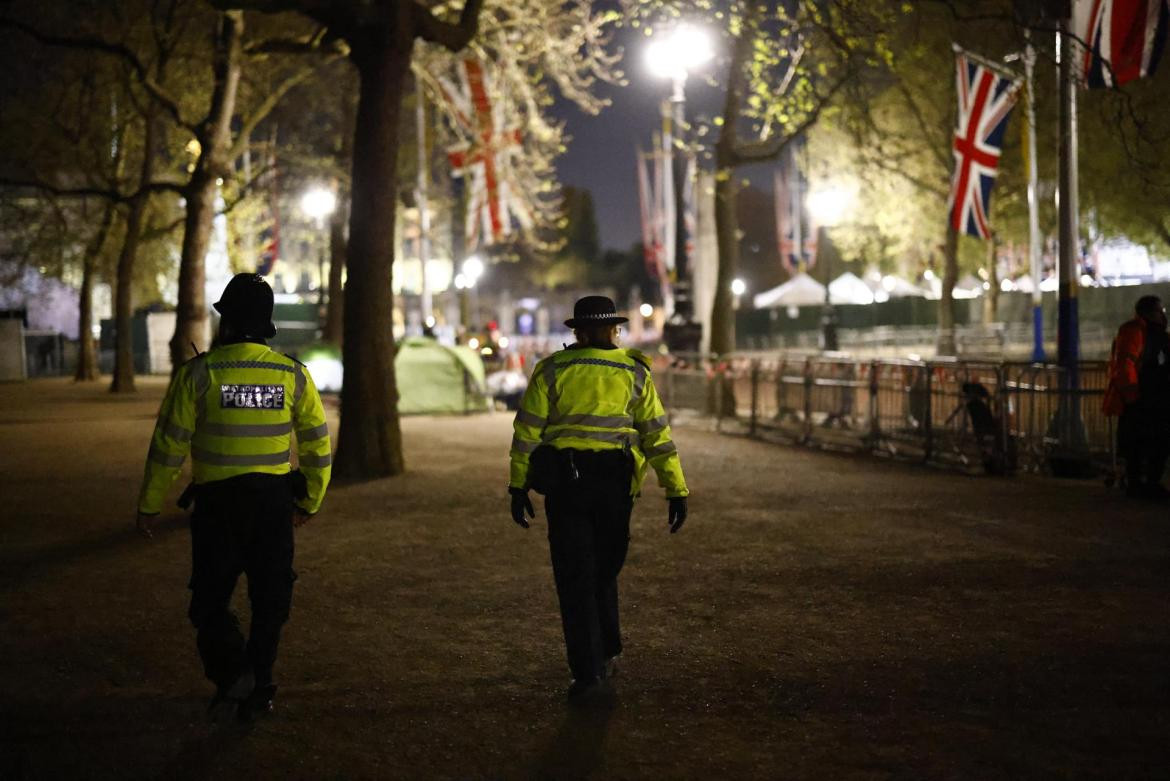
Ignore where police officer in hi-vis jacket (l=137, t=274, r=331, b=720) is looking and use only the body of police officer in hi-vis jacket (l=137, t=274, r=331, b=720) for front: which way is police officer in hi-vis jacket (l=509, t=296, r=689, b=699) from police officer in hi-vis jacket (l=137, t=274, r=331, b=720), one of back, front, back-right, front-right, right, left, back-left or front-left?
right

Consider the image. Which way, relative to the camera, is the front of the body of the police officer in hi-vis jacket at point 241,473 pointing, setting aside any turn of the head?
away from the camera

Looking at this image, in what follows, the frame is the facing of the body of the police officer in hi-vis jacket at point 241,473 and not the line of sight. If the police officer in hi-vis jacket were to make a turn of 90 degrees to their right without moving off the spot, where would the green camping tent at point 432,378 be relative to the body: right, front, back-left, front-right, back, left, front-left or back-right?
left

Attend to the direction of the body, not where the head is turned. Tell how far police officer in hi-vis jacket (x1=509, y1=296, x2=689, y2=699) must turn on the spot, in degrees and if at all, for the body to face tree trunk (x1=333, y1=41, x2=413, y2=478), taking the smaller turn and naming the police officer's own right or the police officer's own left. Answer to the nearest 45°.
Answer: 0° — they already face it

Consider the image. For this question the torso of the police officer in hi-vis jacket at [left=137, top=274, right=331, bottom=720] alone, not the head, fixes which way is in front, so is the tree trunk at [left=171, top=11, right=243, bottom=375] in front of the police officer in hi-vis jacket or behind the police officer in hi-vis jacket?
in front

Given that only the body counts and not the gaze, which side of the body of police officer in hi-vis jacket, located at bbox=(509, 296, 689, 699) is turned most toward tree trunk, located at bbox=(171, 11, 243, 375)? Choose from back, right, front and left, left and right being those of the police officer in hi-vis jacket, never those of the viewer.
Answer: front

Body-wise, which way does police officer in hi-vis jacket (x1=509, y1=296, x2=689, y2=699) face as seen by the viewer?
away from the camera

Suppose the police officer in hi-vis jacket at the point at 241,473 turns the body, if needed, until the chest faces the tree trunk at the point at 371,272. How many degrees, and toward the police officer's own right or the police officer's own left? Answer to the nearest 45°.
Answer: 0° — they already face it

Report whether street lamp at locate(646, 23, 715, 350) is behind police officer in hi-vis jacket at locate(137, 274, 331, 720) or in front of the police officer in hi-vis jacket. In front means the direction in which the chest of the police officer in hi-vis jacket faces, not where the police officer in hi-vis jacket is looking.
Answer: in front

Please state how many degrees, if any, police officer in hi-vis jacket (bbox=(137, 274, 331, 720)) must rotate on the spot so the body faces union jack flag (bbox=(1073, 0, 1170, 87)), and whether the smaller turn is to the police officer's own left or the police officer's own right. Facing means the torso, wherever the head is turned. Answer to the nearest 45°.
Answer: approximately 45° to the police officer's own right

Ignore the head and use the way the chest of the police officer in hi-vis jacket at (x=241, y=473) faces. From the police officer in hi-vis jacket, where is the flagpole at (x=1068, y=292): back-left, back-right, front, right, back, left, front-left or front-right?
front-right

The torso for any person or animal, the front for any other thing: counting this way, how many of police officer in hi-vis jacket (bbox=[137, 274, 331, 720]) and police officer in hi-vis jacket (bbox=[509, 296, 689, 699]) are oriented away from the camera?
2
